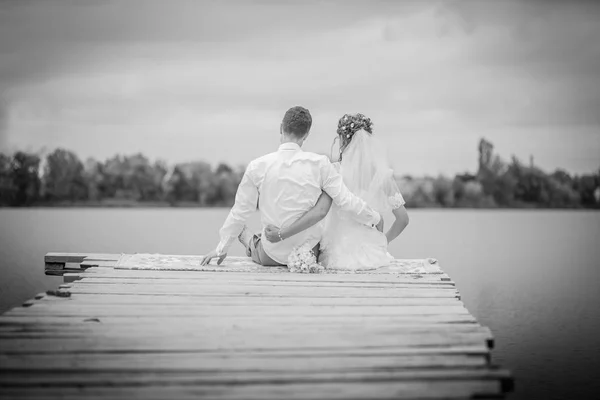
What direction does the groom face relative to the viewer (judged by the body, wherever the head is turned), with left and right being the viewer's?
facing away from the viewer

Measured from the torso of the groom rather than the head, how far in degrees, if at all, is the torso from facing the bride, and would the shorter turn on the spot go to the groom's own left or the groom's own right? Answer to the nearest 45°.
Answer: approximately 45° to the groom's own right

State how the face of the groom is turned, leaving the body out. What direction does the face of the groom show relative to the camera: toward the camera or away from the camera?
away from the camera
